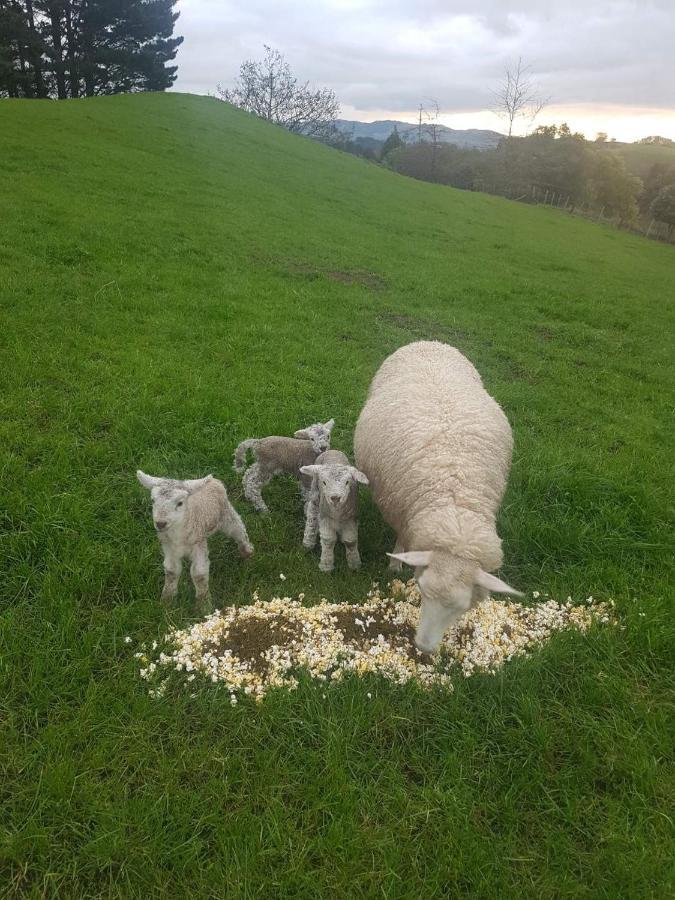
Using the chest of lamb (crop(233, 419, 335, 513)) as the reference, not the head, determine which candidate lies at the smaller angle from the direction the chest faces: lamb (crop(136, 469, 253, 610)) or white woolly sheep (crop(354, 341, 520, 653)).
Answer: the white woolly sheep

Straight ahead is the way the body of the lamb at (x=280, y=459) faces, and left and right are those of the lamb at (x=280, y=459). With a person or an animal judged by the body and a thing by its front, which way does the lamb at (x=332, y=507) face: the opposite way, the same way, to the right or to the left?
to the right

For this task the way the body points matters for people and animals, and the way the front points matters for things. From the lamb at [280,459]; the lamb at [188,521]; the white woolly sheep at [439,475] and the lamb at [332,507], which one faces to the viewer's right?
the lamb at [280,459]

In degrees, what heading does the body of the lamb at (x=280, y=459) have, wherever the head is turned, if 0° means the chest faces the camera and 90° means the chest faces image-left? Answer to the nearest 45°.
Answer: approximately 270°

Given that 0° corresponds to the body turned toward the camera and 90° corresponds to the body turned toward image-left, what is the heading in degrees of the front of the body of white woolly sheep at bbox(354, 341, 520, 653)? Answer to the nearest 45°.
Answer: approximately 0°

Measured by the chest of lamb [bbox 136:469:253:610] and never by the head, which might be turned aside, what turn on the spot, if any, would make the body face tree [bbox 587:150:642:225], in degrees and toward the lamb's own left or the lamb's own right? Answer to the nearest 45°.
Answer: approximately 180°

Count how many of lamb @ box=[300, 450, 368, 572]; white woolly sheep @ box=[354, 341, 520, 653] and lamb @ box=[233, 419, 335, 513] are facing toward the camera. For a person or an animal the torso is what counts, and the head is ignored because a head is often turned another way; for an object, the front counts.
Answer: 2

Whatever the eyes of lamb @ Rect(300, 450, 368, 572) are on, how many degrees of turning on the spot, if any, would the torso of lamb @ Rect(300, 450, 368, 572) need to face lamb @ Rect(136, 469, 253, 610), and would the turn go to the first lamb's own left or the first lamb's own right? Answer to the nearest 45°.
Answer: approximately 45° to the first lamb's own right
